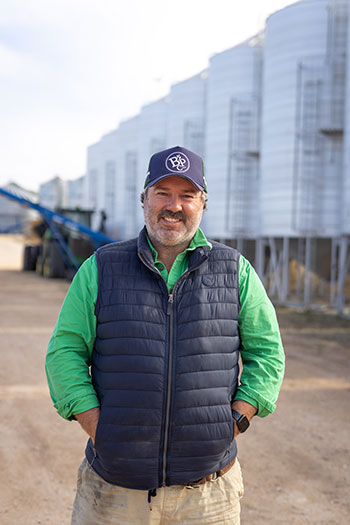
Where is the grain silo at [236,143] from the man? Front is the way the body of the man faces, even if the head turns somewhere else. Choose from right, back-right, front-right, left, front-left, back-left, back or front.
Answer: back

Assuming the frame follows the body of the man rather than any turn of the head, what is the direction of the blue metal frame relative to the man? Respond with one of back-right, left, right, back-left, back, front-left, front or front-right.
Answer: back

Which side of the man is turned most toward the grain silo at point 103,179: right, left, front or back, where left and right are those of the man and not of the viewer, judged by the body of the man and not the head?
back

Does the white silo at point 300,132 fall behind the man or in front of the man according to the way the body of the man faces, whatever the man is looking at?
behind

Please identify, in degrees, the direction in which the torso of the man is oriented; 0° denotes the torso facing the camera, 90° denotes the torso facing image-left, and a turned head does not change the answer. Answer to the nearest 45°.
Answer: approximately 0°

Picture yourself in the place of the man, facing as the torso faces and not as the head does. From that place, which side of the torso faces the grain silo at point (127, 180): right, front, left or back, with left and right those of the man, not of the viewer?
back

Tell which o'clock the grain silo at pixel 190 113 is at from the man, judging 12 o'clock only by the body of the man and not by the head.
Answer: The grain silo is roughly at 6 o'clock from the man.

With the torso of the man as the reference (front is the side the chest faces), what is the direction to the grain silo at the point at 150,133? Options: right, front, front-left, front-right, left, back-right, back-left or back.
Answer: back

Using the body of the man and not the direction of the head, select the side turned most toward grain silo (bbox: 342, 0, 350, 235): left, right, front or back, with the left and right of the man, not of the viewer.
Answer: back

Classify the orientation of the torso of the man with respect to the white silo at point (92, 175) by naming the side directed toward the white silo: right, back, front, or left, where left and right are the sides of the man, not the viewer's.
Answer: back
